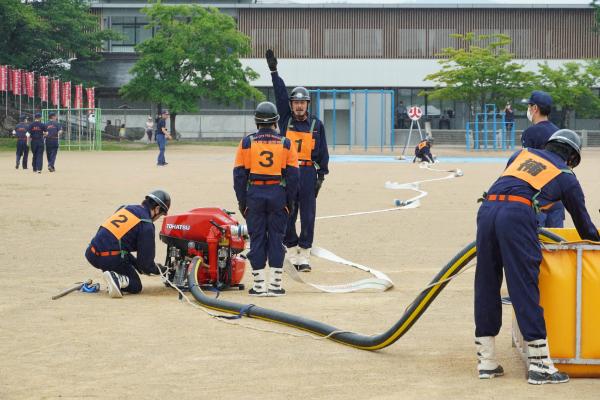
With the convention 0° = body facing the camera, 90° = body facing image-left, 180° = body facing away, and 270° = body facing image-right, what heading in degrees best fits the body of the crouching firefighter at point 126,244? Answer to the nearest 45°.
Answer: approximately 225°

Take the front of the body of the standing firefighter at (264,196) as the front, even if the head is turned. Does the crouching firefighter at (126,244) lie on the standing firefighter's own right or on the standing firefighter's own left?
on the standing firefighter's own left

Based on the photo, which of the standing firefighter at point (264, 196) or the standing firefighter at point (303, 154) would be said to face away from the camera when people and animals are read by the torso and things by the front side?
the standing firefighter at point (264, 196)

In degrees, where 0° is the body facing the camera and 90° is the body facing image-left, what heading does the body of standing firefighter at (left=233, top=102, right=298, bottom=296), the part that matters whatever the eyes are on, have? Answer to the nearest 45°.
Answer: approximately 180°

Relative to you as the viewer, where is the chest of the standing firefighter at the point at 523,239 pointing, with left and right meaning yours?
facing away from the viewer and to the right of the viewer

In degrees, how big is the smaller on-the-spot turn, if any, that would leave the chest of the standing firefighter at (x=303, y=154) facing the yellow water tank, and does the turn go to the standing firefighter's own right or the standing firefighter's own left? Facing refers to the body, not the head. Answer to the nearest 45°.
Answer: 0° — they already face it

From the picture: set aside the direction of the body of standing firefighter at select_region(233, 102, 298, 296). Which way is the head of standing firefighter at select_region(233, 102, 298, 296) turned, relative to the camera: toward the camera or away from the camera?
away from the camera
